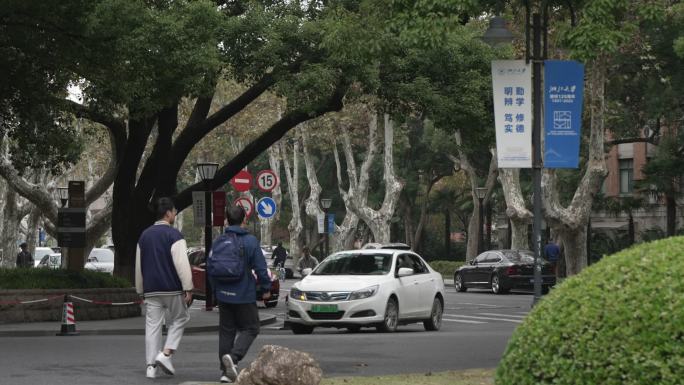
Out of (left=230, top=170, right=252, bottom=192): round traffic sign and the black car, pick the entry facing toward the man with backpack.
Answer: the round traffic sign

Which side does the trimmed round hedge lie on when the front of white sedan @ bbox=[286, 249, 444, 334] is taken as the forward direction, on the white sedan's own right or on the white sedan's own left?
on the white sedan's own left

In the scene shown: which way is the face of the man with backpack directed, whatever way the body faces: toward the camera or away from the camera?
away from the camera

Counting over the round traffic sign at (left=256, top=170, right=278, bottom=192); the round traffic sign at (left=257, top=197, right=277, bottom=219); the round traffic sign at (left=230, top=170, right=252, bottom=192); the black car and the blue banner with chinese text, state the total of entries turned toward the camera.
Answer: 4

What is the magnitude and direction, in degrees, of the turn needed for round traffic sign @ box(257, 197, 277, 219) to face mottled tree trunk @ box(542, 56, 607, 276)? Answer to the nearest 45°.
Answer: approximately 135° to its left

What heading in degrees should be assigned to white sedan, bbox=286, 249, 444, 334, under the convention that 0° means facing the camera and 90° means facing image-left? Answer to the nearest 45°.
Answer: approximately 45°

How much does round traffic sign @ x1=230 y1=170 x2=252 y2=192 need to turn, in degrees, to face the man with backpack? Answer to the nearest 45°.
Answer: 0° — it already faces them

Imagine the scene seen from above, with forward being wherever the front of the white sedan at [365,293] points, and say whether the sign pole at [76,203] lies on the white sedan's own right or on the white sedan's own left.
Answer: on the white sedan's own right
